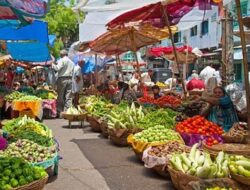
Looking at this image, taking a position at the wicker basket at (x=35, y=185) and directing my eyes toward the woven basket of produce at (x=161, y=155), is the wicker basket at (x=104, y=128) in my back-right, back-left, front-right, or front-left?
front-left

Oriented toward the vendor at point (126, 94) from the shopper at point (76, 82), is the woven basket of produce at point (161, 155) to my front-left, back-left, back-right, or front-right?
front-right

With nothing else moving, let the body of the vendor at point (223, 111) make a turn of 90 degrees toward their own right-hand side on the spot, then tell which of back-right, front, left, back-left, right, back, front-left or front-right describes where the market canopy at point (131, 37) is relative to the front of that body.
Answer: front

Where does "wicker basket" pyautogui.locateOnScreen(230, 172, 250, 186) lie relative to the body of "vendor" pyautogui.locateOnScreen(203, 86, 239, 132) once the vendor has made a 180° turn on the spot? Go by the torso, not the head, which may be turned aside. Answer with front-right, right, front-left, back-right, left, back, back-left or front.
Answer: back-right
